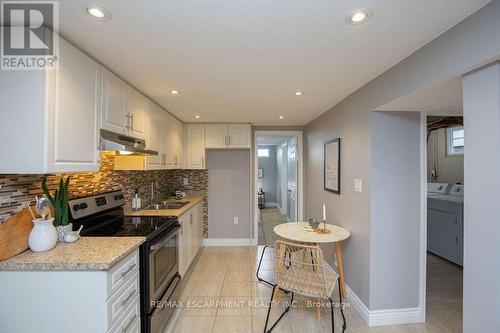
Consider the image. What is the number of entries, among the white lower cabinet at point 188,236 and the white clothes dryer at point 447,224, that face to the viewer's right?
1

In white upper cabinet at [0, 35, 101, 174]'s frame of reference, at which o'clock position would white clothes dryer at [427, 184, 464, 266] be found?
The white clothes dryer is roughly at 11 o'clock from the white upper cabinet.

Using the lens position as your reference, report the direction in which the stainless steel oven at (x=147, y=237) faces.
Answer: facing the viewer and to the right of the viewer

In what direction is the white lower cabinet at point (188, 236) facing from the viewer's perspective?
to the viewer's right

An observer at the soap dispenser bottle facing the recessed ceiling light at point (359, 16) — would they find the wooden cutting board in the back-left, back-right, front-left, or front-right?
front-right

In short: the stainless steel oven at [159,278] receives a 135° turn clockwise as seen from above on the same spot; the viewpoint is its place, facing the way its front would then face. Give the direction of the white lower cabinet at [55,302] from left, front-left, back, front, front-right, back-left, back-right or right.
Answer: front-left

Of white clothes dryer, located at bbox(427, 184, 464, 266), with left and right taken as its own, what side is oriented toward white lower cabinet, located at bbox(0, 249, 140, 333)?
front

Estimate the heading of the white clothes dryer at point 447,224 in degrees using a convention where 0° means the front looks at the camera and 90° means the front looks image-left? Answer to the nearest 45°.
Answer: approximately 45°

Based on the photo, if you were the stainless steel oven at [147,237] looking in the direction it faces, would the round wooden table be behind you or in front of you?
in front

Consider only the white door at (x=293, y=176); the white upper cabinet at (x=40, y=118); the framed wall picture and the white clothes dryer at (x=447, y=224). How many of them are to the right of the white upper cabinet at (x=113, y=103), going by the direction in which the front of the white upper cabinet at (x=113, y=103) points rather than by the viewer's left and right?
1
